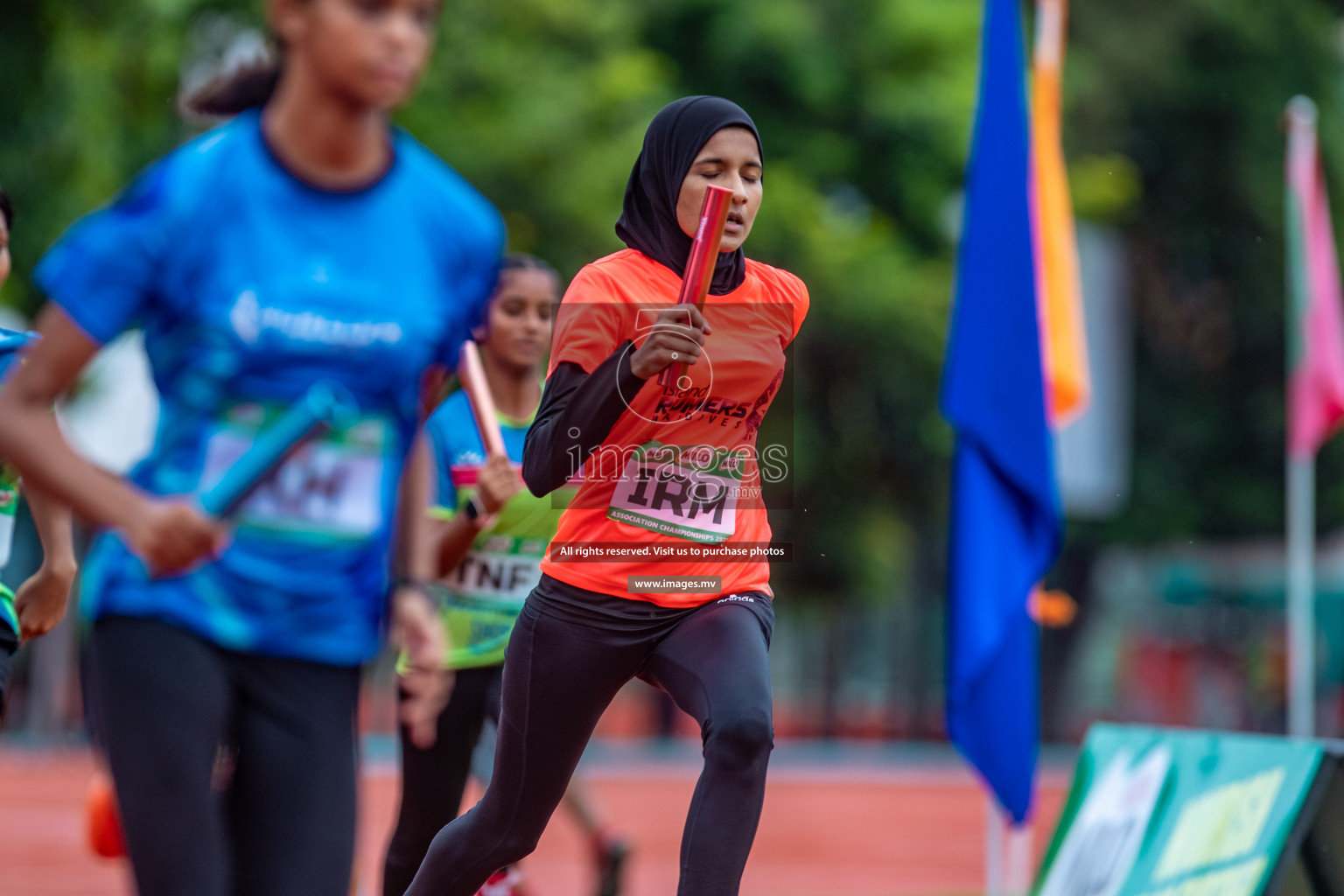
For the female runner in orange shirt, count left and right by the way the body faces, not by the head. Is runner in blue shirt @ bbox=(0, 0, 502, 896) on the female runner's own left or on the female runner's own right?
on the female runner's own right

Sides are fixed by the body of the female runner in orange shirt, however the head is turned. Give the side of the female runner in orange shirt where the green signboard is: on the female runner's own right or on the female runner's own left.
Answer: on the female runner's own left

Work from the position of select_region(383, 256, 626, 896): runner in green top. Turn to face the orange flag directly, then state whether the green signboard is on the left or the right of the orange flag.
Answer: right

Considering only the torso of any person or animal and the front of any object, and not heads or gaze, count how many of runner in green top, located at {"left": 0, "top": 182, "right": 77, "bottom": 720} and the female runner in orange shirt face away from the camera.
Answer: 0

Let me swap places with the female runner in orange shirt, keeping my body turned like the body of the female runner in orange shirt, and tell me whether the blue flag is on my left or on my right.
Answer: on my left

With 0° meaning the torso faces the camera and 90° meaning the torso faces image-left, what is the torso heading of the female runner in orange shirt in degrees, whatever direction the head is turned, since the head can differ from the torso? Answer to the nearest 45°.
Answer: approximately 315°

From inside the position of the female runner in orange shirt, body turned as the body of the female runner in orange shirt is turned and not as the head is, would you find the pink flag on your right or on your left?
on your left
